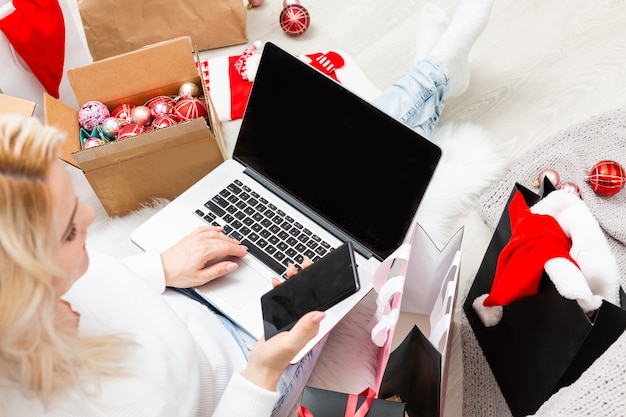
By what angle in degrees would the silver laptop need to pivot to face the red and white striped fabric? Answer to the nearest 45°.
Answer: approximately 135° to its right

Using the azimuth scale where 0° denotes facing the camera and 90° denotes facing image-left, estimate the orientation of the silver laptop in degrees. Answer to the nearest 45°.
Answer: approximately 45°

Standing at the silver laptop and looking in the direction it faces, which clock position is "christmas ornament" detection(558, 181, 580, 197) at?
The christmas ornament is roughly at 7 o'clock from the silver laptop.

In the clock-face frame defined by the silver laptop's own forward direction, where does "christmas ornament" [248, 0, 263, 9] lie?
The christmas ornament is roughly at 4 o'clock from the silver laptop.

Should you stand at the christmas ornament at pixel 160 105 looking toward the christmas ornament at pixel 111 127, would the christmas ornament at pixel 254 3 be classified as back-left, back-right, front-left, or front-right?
back-right

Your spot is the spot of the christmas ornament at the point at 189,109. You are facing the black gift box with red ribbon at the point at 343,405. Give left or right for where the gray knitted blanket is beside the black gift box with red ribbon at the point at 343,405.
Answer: left
